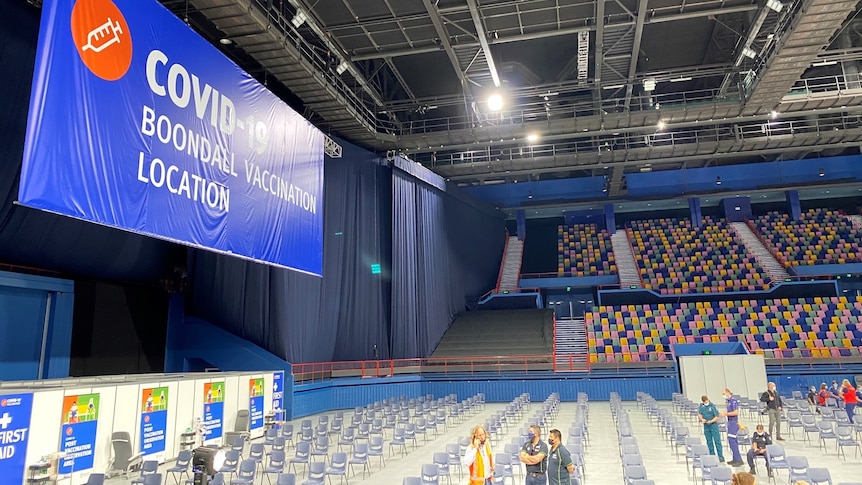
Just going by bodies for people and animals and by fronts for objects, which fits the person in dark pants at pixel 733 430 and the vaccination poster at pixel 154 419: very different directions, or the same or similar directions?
very different directions

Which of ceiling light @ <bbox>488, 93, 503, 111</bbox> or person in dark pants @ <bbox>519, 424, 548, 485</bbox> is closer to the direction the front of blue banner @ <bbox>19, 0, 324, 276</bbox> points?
the person in dark pants

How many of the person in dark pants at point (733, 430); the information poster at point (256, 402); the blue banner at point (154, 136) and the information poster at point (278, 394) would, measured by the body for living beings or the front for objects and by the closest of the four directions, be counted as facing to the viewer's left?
1

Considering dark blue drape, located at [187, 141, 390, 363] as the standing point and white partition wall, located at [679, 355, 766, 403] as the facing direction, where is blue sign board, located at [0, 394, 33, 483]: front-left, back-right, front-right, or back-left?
back-right

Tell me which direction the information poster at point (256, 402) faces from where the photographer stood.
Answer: facing the viewer and to the right of the viewer

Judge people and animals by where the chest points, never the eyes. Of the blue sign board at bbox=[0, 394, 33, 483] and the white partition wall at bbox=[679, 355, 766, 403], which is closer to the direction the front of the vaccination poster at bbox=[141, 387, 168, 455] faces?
the white partition wall

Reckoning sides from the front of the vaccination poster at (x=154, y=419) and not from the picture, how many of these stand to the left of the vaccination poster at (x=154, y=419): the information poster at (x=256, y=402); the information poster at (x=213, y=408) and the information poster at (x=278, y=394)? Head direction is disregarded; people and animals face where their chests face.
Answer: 3

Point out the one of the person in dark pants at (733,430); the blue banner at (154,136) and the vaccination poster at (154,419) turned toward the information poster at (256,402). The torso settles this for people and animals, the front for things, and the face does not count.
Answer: the person in dark pants

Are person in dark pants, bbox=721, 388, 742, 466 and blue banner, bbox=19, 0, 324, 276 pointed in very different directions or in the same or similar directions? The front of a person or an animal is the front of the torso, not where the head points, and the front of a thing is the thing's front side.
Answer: very different directions

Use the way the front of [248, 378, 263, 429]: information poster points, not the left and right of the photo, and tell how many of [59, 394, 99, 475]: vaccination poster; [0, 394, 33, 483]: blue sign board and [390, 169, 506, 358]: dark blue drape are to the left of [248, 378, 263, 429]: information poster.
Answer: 1

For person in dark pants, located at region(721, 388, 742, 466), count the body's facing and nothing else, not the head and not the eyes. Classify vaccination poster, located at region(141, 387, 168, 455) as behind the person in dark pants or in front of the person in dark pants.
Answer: in front

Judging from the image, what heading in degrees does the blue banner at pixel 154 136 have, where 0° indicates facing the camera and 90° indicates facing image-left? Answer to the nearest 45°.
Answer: approximately 315°

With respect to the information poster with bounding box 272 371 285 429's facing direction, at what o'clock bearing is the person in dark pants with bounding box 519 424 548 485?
The person in dark pants is roughly at 1 o'clock from the information poster.

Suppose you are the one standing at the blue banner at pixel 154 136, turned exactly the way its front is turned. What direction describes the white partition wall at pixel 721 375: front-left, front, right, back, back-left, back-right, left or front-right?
front-left

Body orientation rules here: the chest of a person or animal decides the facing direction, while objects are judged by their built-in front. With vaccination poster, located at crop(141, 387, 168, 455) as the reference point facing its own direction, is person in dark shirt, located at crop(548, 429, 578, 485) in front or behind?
in front
